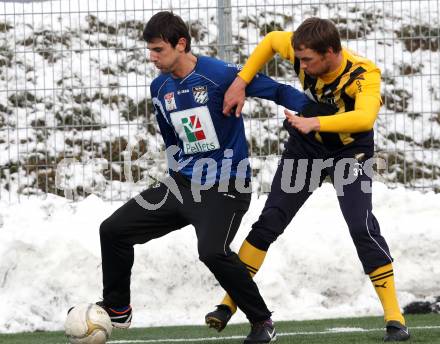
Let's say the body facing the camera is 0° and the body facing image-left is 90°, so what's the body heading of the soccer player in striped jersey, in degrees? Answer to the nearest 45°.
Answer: approximately 45°

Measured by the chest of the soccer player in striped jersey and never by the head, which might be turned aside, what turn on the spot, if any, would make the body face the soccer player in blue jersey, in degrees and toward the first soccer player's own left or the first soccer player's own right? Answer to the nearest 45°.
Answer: approximately 45° to the first soccer player's own right

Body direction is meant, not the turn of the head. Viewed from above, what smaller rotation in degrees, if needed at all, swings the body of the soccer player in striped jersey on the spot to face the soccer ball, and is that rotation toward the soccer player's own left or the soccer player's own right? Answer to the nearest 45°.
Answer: approximately 45° to the soccer player's own right

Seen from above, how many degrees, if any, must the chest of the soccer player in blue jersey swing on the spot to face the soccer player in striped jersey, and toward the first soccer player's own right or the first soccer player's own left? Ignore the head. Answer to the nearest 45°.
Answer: approximately 135° to the first soccer player's own left
